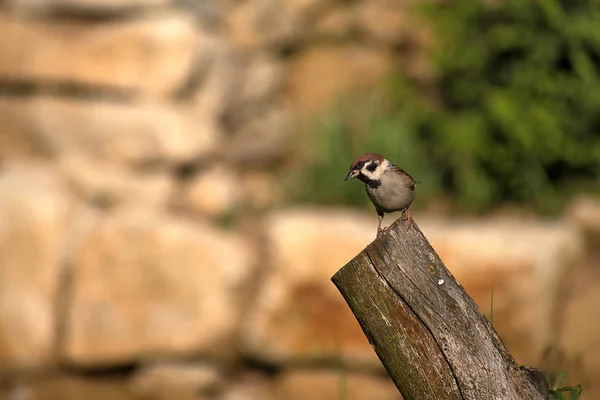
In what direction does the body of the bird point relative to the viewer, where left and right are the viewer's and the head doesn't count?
facing the viewer and to the left of the viewer
